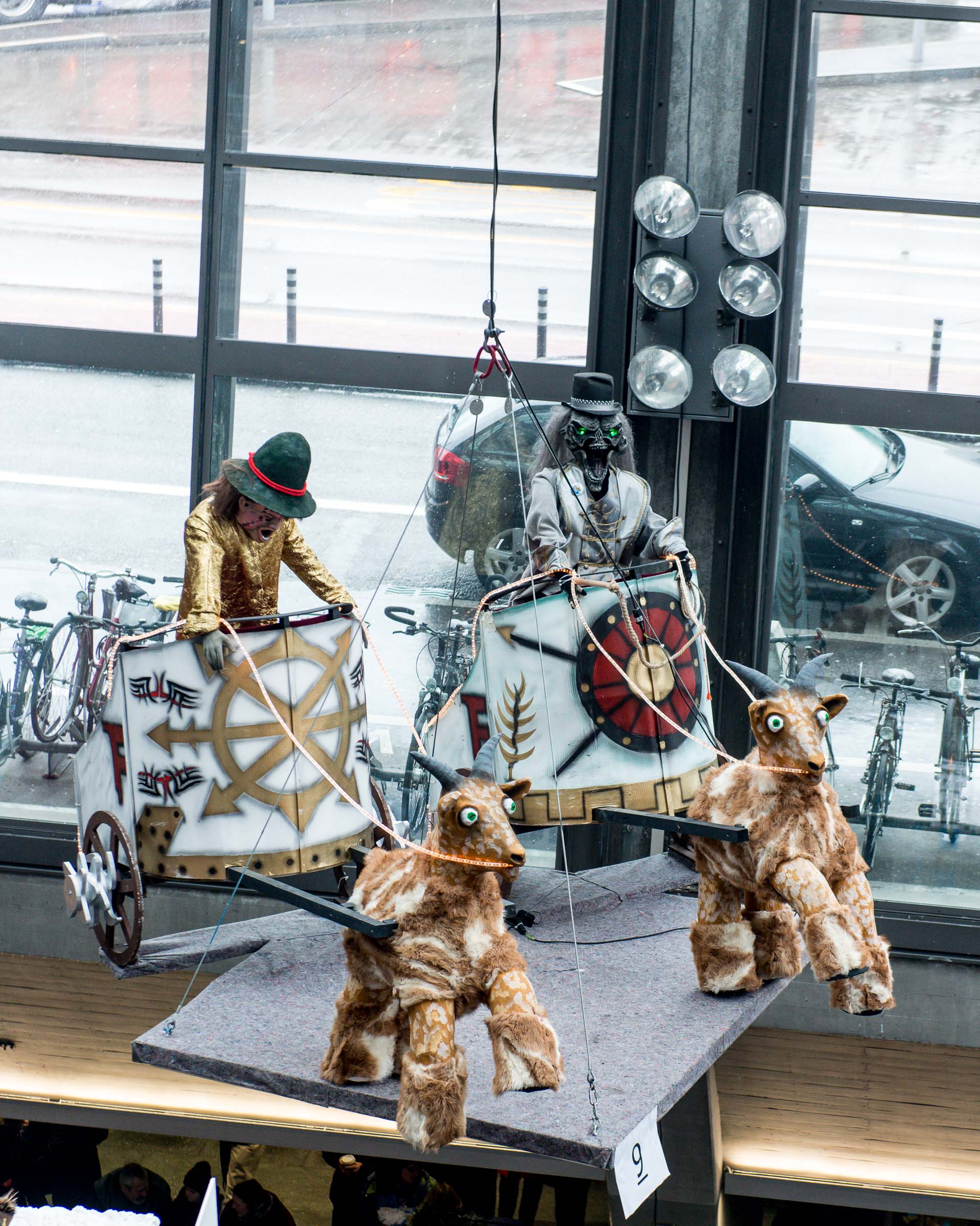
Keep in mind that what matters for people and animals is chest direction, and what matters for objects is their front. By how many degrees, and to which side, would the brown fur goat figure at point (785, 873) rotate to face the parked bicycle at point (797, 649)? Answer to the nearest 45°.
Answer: approximately 135° to its left

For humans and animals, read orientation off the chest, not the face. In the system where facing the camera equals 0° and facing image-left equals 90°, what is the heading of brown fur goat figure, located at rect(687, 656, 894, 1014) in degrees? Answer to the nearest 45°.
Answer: approximately 315°

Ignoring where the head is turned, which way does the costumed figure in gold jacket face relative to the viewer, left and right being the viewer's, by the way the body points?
facing the viewer and to the right of the viewer

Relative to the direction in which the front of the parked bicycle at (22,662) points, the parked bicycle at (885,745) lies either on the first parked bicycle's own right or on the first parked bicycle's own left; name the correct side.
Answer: on the first parked bicycle's own left

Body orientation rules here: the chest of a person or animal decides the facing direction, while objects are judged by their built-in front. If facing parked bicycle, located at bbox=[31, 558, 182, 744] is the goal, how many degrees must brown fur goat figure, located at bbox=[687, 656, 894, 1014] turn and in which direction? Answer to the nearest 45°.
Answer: approximately 180°

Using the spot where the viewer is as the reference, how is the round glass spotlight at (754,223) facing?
facing the viewer
